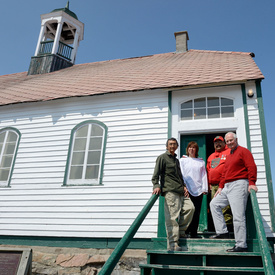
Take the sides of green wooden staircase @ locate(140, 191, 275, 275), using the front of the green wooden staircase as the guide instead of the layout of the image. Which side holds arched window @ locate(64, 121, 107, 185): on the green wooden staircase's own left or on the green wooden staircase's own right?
on the green wooden staircase's own right

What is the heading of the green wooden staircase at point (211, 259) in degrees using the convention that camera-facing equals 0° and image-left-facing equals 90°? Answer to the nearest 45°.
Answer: approximately 0°

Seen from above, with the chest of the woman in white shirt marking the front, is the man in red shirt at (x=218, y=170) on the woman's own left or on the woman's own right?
on the woman's own left

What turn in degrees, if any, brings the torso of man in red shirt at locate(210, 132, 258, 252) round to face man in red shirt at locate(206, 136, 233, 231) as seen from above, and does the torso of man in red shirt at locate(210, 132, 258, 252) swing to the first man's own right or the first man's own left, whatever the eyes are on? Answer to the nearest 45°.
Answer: approximately 135° to the first man's own right

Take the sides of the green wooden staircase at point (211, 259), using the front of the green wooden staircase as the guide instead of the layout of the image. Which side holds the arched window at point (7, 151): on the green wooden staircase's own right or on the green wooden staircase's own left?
on the green wooden staircase's own right

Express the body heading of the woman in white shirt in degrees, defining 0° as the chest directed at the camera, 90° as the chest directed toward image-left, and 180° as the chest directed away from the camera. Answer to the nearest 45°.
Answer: approximately 0°

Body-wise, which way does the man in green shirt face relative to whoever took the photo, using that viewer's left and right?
facing the viewer and to the right of the viewer

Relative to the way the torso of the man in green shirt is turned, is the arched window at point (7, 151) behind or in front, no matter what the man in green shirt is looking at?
behind

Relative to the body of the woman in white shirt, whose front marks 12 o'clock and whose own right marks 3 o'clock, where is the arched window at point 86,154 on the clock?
The arched window is roughly at 4 o'clock from the woman in white shirt.
